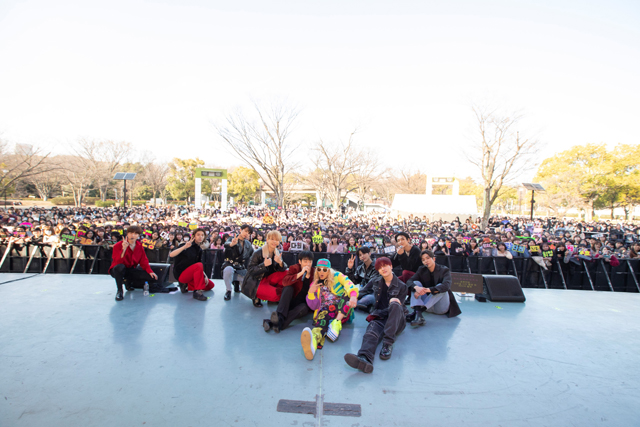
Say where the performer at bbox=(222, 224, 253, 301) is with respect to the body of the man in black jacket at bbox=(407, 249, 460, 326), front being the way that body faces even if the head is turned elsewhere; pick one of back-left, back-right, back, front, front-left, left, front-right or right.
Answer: front-right

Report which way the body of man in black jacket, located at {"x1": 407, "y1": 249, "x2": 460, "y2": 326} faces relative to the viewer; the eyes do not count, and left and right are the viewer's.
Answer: facing the viewer and to the left of the viewer

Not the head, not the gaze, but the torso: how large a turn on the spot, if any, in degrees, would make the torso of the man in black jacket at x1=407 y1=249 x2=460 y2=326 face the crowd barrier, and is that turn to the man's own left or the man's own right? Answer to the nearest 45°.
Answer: approximately 135° to the man's own right

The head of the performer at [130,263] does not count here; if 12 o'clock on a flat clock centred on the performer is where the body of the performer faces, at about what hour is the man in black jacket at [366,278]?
The man in black jacket is roughly at 10 o'clock from the performer.

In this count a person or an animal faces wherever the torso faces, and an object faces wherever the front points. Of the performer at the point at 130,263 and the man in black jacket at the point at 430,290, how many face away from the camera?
0

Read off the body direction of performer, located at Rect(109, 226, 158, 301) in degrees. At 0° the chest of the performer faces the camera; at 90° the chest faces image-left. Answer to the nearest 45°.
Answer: approximately 0°

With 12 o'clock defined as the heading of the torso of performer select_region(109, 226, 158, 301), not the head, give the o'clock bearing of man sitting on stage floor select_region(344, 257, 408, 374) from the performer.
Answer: The man sitting on stage floor is roughly at 11 o'clock from the performer.

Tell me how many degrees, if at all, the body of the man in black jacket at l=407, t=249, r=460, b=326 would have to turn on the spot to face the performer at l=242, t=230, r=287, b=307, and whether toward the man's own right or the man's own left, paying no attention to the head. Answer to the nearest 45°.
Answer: approximately 45° to the man's own right
